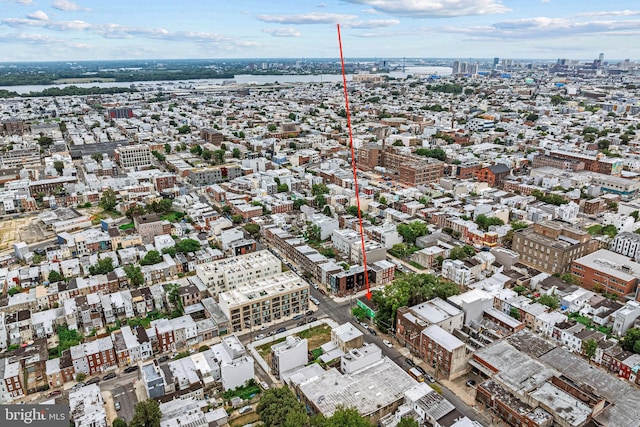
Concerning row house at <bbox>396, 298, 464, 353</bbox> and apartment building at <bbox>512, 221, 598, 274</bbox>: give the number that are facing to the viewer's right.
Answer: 0

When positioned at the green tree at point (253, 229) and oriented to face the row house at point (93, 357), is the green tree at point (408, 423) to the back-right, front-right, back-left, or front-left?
front-left

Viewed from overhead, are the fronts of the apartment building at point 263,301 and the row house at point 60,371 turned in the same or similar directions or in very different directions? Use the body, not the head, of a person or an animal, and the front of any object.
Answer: same or similar directions

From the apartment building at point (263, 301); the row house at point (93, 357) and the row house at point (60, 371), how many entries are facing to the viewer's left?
0

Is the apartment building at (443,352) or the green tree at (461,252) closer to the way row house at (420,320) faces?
the apartment building

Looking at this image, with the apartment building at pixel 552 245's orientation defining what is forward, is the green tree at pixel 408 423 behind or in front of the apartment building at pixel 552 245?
in front

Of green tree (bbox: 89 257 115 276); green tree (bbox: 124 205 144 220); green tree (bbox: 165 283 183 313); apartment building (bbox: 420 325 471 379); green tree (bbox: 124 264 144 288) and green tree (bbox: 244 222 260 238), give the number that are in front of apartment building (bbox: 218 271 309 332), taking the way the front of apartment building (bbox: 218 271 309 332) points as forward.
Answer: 1

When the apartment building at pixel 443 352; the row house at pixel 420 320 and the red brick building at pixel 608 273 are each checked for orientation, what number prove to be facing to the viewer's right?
0

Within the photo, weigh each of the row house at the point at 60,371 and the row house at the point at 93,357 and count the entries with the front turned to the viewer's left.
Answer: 0

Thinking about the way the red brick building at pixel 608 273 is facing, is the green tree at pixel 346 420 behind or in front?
in front

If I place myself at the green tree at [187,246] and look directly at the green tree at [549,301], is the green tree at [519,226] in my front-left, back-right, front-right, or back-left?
front-left

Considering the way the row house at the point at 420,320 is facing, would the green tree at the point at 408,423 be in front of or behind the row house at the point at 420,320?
in front

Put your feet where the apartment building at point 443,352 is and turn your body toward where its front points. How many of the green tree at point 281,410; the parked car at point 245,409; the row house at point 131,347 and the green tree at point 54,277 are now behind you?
0

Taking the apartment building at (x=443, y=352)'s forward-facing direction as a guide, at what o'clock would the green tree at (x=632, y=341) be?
The green tree is roughly at 7 o'clock from the apartment building.
